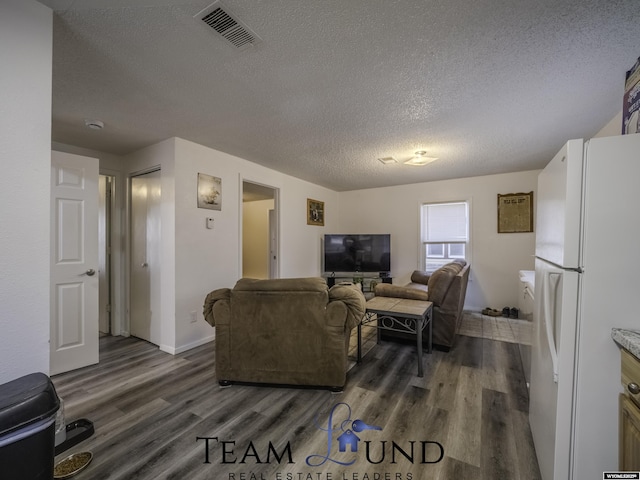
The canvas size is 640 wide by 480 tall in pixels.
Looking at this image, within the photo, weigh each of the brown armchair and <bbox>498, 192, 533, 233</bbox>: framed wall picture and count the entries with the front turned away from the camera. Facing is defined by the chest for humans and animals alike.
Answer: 1

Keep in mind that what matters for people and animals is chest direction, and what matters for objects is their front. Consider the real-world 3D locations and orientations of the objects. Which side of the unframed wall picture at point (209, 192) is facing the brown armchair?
front

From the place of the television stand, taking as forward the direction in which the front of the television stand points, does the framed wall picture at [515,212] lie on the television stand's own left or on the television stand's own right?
on the television stand's own left

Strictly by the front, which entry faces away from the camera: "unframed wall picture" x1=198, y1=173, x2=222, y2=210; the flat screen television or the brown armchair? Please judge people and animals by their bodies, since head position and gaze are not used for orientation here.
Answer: the brown armchair

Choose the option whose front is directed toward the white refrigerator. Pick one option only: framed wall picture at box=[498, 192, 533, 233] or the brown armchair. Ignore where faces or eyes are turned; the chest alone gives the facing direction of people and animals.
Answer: the framed wall picture

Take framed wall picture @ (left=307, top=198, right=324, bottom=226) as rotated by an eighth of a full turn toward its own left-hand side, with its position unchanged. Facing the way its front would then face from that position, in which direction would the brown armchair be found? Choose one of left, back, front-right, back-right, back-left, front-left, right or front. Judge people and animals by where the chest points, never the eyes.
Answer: right

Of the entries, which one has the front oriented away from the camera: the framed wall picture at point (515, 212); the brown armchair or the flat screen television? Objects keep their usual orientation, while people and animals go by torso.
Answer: the brown armchair

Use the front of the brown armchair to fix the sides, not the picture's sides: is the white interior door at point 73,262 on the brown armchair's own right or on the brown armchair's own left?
on the brown armchair's own left

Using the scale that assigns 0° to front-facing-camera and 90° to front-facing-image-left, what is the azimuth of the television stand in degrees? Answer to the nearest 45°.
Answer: approximately 0°

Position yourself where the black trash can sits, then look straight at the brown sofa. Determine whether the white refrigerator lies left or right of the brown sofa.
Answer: right

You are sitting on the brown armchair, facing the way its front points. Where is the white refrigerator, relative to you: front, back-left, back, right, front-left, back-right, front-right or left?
back-right

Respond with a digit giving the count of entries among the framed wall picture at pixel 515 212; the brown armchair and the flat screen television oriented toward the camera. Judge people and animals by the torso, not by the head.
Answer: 2

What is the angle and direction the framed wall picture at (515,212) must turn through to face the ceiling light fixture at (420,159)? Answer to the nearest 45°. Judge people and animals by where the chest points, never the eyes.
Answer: approximately 45° to its right

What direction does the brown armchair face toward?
away from the camera

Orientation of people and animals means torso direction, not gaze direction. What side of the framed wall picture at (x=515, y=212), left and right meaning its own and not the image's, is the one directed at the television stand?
right

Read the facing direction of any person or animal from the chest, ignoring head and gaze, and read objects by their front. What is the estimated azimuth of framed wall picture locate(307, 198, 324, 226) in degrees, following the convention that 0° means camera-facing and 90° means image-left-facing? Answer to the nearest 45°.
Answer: approximately 315°
